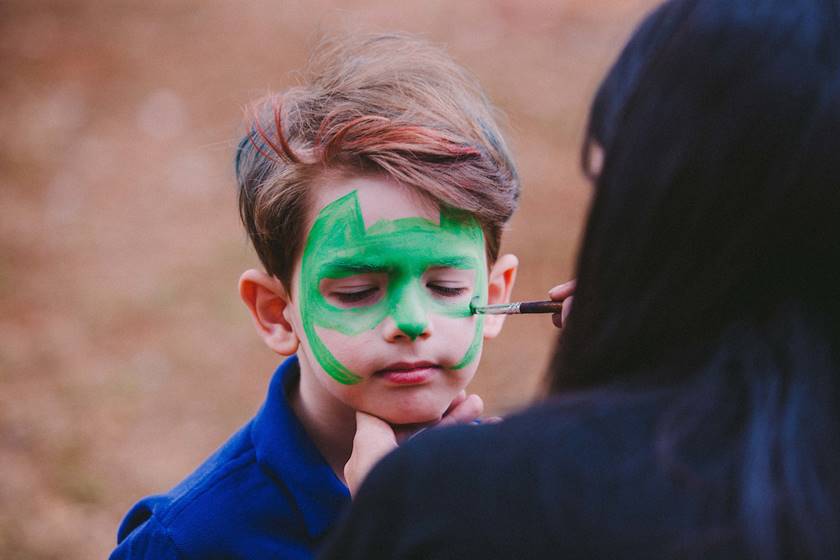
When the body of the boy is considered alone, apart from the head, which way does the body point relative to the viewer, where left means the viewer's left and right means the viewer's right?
facing the viewer and to the right of the viewer

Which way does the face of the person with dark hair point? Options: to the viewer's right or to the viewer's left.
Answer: to the viewer's left

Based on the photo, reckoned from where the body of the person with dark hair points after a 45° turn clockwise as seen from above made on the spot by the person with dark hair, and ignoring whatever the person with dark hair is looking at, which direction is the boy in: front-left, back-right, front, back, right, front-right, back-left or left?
left

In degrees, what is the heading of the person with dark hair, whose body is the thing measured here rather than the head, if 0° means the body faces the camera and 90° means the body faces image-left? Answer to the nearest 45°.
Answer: approximately 180°
